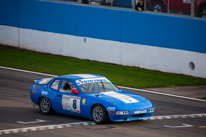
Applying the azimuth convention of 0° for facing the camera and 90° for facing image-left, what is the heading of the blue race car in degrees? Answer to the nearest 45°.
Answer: approximately 315°
